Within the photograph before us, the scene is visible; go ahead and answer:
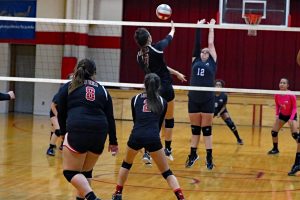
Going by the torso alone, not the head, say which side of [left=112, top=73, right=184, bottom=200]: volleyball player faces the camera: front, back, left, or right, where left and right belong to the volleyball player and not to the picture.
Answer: back

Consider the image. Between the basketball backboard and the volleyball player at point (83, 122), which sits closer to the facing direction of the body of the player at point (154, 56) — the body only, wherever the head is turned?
the basketball backboard

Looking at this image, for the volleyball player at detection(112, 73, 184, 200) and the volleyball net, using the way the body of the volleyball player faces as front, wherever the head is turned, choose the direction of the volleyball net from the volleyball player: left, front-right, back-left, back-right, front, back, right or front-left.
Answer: front

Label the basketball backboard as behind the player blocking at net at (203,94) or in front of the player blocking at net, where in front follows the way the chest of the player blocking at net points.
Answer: behind

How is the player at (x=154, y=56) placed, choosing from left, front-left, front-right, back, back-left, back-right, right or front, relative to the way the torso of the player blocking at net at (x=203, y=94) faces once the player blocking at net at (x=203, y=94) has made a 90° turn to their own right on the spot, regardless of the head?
front-left

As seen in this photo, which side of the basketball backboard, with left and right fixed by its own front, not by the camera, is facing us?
front

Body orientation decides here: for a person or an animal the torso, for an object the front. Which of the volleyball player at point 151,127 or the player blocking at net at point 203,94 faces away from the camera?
the volleyball player

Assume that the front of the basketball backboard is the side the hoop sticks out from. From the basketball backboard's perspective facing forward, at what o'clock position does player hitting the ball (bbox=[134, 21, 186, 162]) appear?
The player hitting the ball is roughly at 1 o'clock from the basketball backboard.

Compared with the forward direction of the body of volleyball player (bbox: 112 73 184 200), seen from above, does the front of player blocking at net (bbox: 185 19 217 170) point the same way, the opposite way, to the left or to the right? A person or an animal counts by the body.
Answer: the opposite way

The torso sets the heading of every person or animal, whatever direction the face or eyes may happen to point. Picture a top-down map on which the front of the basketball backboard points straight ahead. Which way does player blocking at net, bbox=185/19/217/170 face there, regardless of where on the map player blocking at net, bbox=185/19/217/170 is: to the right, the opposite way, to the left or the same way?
the same way

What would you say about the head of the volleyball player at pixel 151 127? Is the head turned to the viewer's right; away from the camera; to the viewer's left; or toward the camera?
away from the camera

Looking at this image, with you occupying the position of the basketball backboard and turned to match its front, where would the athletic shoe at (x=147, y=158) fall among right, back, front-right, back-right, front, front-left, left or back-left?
front-right

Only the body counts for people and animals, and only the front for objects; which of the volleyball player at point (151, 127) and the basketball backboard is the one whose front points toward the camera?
the basketball backboard

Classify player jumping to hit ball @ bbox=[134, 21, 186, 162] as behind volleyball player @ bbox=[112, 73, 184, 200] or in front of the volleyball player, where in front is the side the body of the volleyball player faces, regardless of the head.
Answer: in front

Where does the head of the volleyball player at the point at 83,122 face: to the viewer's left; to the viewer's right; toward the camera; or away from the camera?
away from the camera

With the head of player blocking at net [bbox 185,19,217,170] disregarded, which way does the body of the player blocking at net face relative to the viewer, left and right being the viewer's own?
facing the viewer

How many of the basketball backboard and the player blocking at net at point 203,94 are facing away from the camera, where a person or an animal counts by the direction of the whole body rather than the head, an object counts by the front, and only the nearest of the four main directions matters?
0

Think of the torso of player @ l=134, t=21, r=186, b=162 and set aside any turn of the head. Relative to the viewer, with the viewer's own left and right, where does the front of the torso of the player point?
facing away from the viewer and to the right of the viewer
